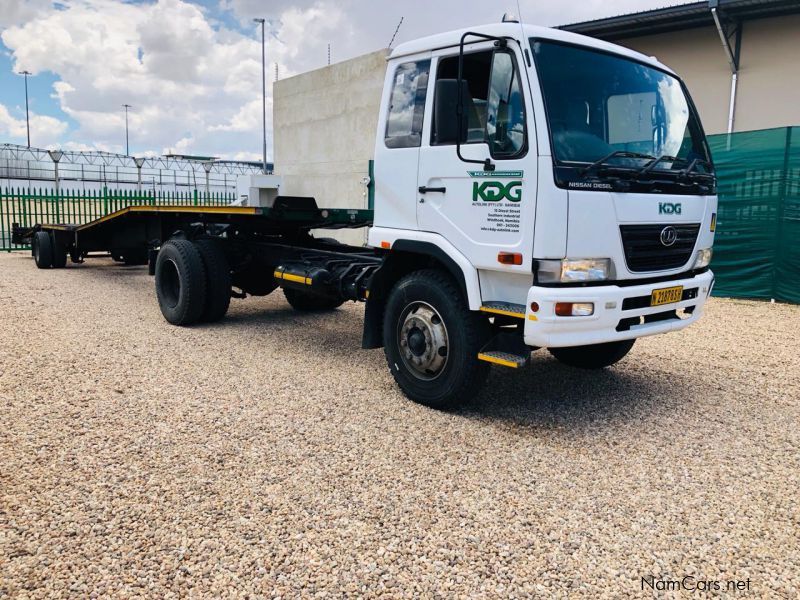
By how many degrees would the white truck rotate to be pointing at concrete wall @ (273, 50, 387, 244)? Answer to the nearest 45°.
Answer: approximately 135° to its left

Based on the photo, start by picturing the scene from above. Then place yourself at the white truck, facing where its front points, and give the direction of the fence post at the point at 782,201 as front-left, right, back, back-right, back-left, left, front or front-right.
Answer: left

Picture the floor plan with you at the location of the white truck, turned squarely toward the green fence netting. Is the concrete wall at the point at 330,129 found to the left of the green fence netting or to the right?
left

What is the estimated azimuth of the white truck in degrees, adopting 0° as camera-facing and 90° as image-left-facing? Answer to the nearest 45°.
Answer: approximately 315°

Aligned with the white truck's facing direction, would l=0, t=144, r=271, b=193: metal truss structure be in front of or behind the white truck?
behind

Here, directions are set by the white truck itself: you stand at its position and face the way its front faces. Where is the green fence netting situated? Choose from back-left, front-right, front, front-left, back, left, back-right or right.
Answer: left

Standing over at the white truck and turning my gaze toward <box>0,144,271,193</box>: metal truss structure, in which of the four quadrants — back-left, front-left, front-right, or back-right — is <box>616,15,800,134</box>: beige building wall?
front-right

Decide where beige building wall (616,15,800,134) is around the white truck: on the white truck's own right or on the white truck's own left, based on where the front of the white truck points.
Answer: on the white truck's own left
